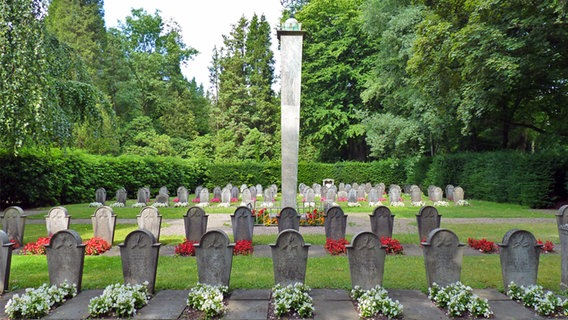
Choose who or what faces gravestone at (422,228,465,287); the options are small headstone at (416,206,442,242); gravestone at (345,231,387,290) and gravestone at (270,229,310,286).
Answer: the small headstone

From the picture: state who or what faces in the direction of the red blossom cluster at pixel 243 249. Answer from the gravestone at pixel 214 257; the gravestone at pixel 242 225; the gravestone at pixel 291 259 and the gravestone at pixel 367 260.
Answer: the gravestone at pixel 242 225

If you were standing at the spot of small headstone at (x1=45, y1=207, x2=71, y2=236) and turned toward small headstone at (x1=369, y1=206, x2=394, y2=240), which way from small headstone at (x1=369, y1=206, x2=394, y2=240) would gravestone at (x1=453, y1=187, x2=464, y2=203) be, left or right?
left

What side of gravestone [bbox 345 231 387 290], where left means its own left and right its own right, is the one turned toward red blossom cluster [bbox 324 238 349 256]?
back

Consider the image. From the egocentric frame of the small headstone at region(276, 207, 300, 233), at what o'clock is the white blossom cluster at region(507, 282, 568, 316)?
The white blossom cluster is roughly at 11 o'clock from the small headstone.

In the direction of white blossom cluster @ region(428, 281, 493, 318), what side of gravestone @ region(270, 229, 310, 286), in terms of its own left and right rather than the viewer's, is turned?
left

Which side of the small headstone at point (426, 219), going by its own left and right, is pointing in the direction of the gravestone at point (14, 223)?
right
